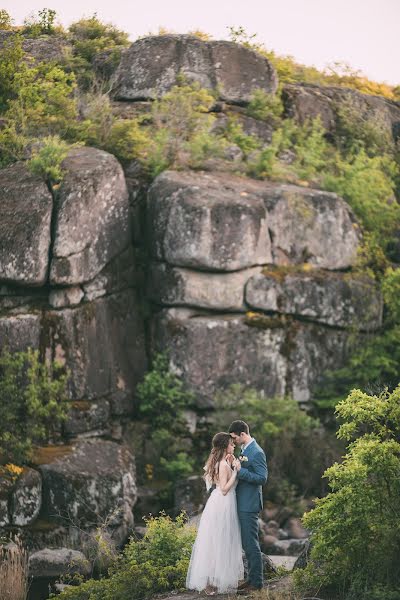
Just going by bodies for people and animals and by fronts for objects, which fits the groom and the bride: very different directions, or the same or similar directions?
very different directions

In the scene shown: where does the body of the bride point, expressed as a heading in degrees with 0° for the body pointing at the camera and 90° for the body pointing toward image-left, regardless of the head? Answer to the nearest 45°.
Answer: approximately 270°

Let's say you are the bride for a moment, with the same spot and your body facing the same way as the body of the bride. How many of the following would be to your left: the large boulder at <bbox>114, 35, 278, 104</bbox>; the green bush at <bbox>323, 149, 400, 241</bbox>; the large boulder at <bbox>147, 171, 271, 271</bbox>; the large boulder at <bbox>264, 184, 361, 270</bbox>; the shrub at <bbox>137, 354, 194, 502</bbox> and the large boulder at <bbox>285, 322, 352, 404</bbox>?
6

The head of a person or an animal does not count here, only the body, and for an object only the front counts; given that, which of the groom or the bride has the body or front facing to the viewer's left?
the groom

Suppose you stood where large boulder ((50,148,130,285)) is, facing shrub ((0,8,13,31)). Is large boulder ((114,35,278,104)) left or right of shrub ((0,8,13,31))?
right

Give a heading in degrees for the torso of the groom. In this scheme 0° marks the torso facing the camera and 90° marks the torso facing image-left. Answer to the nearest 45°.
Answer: approximately 90°

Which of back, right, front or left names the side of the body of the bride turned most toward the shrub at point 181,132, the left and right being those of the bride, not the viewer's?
left

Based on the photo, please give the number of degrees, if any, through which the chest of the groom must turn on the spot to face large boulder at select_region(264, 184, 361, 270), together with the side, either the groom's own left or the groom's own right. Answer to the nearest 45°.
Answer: approximately 90° to the groom's own right

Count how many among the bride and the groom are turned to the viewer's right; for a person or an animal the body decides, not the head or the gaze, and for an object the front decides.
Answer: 1

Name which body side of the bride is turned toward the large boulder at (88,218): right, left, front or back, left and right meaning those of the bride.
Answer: left

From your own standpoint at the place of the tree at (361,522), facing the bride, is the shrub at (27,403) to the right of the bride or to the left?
right

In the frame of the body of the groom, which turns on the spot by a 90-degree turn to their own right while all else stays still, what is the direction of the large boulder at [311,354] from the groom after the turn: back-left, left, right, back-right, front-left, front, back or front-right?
front
